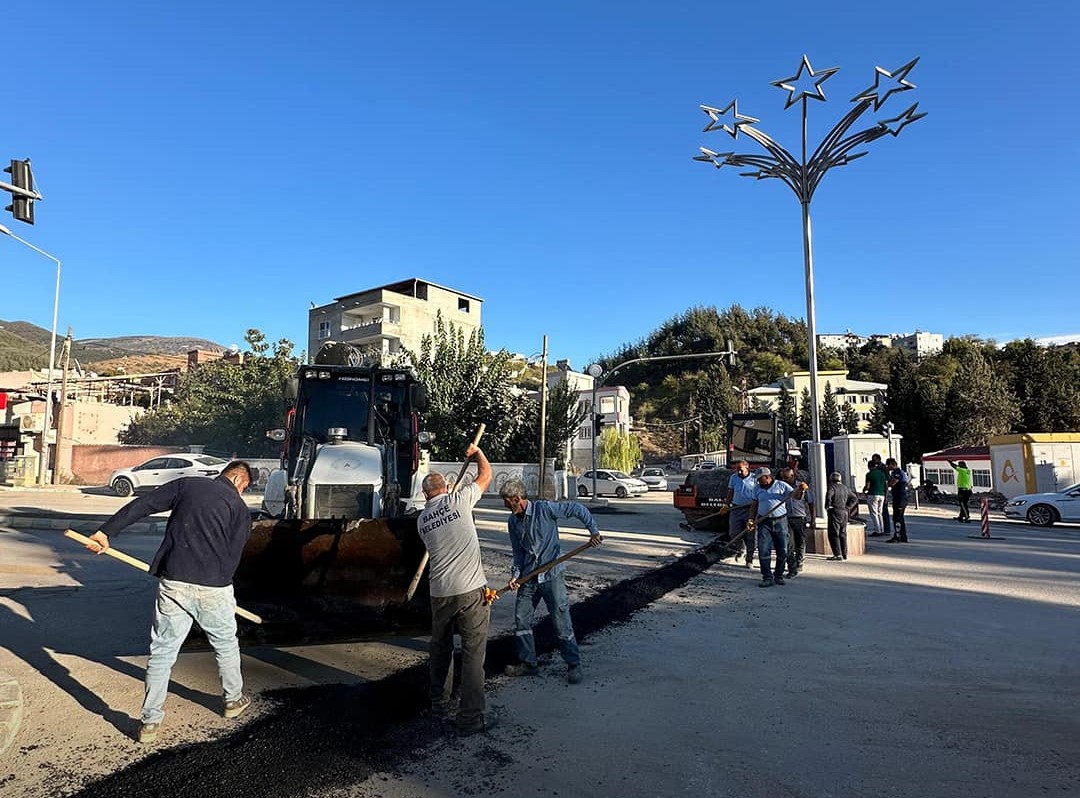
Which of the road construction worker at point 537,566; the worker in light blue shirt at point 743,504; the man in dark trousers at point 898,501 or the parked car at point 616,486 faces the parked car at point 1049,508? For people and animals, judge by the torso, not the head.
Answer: the parked car at point 616,486

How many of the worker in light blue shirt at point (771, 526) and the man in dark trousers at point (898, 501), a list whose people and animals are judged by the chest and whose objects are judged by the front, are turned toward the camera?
1

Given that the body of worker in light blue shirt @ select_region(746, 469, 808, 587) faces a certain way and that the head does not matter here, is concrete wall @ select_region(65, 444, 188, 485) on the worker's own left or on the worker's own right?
on the worker's own right

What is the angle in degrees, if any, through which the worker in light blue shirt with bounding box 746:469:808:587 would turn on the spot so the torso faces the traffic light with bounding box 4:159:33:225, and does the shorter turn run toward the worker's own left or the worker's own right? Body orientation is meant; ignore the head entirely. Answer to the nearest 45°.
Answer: approximately 90° to the worker's own right

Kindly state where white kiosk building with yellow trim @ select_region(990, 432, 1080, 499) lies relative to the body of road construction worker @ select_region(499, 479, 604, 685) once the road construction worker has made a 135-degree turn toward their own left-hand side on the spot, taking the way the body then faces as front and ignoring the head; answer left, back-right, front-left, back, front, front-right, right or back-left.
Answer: front-left

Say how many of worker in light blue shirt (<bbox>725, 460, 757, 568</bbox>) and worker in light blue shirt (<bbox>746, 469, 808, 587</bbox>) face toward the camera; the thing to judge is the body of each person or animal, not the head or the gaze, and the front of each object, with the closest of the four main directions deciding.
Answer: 2

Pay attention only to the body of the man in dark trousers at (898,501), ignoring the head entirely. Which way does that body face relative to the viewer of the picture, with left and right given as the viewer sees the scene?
facing to the left of the viewer

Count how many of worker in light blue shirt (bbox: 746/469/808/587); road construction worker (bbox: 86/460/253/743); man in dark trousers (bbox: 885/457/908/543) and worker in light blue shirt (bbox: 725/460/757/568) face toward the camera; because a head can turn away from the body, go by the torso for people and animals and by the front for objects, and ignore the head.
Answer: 2

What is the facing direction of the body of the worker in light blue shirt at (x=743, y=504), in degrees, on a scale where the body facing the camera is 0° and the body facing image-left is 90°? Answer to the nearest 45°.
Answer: approximately 0°

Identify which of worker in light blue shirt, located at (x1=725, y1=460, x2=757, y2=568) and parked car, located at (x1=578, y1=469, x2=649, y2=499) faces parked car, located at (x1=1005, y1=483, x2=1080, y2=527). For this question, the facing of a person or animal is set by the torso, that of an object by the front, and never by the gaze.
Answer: parked car, located at (x1=578, y1=469, x2=649, y2=499)
